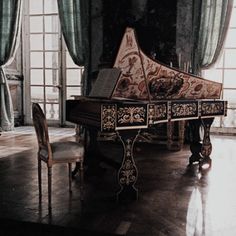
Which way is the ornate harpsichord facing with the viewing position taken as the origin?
facing the viewer and to the left of the viewer

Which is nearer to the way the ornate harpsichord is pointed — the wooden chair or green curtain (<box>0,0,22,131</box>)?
the wooden chair

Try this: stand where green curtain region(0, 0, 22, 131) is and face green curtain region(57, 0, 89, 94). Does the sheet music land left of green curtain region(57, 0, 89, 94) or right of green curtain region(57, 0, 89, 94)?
right

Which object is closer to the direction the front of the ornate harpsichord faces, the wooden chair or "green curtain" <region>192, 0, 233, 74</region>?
the wooden chair

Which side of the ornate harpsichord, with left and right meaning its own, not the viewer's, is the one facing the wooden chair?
front

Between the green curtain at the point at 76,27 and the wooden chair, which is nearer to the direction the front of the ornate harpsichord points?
the wooden chair

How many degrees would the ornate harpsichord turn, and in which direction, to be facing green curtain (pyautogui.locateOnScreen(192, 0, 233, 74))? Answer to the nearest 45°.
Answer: approximately 135° to its right
